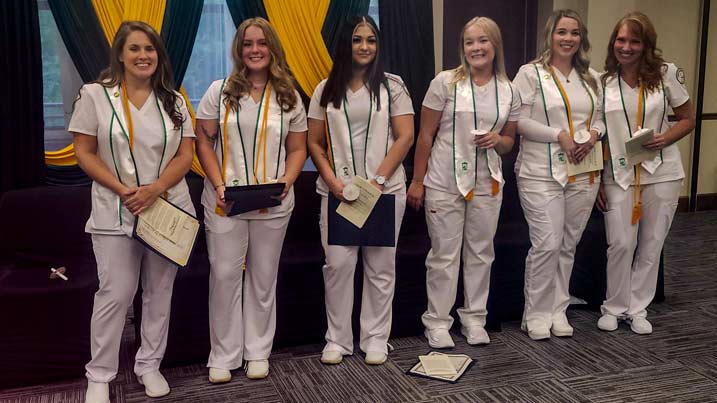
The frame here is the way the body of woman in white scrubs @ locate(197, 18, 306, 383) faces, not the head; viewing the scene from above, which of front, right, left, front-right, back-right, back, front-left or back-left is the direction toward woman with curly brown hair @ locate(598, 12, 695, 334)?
left

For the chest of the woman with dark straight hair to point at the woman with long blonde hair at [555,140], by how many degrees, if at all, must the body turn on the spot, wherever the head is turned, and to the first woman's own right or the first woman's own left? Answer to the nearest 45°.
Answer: approximately 90° to the first woman's own left

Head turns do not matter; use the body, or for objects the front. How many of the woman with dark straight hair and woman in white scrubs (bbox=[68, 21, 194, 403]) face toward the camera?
2

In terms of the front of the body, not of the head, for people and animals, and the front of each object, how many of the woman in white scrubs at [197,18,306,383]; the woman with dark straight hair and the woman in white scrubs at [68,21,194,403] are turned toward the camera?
3

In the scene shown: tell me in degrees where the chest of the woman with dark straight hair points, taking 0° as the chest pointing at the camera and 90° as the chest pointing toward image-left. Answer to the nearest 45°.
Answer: approximately 0°

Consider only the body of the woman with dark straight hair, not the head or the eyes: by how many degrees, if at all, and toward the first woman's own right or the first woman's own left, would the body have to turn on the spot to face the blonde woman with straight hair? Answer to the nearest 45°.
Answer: approximately 90° to the first woman's own left
